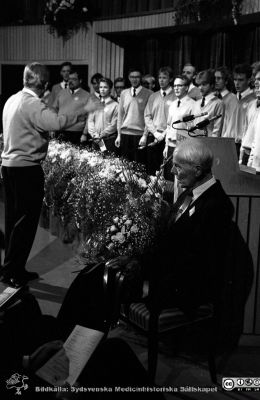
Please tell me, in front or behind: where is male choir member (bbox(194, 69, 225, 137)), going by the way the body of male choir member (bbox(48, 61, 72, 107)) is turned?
in front

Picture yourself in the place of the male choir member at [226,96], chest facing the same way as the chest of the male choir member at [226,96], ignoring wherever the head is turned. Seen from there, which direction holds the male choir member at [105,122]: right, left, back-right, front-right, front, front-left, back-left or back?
right

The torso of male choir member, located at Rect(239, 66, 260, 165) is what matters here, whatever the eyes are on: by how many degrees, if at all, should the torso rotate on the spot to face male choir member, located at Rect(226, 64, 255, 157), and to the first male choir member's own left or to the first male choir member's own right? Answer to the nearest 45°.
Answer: approximately 135° to the first male choir member's own right

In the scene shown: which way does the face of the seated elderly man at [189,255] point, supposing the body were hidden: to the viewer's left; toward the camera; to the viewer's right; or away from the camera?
to the viewer's left

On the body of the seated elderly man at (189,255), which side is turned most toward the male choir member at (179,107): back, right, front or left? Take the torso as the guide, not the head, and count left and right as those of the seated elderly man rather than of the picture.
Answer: right

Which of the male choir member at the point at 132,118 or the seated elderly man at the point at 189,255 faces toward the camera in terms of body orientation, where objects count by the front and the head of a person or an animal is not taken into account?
the male choir member

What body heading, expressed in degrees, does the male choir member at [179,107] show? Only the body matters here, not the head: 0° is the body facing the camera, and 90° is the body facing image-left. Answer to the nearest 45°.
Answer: approximately 45°

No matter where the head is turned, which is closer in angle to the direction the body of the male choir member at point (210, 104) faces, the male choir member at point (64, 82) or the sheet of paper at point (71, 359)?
the sheet of paper

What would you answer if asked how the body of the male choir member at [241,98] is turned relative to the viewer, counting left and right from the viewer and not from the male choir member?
facing the viewer and to the left of the viewer

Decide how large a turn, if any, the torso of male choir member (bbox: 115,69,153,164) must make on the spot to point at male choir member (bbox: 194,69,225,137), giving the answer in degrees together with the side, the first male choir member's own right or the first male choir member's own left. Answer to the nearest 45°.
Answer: approximately 45° to the first male choir member's own left

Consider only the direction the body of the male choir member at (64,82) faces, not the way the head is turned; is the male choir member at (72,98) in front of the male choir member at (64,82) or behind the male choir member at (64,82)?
in front

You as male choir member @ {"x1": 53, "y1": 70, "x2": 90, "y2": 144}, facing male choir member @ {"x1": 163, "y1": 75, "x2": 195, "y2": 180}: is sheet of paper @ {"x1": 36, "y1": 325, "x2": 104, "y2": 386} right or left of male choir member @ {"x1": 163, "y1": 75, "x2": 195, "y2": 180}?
right

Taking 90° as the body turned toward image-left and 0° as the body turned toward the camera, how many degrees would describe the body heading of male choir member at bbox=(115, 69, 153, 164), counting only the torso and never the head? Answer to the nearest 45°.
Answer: approximately 0°

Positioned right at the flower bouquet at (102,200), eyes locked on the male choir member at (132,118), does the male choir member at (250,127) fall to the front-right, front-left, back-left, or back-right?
front-right

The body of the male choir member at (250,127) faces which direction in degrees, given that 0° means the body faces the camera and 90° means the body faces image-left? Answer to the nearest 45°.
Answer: approximately 45°

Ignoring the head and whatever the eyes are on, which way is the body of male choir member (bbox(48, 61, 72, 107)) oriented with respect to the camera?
toward the camera

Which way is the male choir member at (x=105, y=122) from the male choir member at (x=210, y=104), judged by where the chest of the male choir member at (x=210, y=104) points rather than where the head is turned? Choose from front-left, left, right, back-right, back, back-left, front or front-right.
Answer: right

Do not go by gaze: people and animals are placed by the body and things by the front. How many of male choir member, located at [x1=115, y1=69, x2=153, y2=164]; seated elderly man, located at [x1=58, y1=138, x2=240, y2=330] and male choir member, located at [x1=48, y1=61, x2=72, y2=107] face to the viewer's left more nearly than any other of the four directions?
1

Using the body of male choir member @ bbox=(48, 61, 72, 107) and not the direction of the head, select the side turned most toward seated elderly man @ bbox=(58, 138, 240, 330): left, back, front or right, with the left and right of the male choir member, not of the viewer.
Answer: front

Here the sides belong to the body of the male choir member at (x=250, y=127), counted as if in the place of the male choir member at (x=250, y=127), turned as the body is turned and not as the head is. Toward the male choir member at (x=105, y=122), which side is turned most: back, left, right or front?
right

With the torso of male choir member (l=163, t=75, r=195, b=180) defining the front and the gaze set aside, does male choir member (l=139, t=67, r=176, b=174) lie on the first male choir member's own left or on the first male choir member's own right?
on the first male choir member's own right

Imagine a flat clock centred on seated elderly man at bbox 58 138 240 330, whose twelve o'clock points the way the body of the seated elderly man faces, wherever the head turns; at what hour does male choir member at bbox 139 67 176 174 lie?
The male choir member is roughly at 3 o'clock from the seated elderly man.
